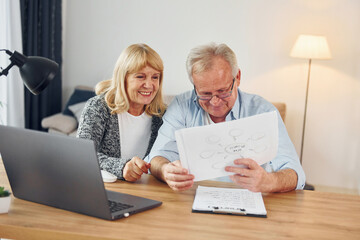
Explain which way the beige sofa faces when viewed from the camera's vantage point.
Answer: facing the viewer

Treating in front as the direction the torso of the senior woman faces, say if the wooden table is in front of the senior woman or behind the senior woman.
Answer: in front

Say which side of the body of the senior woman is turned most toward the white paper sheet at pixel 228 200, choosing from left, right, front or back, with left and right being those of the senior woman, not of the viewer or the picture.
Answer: front

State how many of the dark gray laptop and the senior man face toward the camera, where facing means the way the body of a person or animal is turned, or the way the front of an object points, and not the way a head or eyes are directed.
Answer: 1

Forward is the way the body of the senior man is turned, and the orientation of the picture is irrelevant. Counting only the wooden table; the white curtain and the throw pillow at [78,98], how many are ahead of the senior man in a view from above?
1

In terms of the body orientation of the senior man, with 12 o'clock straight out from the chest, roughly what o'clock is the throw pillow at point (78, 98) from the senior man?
The throw pillow is roughly at 5 o'clock from the senior man.

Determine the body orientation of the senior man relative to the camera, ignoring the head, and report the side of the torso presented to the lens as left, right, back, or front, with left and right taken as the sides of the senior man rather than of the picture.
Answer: front

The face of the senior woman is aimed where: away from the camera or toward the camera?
toward the camera

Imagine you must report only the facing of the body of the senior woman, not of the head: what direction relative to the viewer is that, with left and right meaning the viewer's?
facing the viewer and to the right of the viewer

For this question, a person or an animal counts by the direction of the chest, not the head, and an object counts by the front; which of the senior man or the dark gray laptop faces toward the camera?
the senior man

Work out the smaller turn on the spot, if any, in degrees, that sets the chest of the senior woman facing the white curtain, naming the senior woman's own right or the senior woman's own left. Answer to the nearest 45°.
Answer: approximately 180°

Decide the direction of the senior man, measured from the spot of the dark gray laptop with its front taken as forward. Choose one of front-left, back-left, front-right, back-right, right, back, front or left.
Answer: front

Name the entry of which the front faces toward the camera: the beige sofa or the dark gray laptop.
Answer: the beige sofa

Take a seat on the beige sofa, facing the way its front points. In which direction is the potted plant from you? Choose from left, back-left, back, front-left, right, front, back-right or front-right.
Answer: front

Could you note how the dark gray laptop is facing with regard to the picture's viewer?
facing away from the viewer and to the right of the viewer
